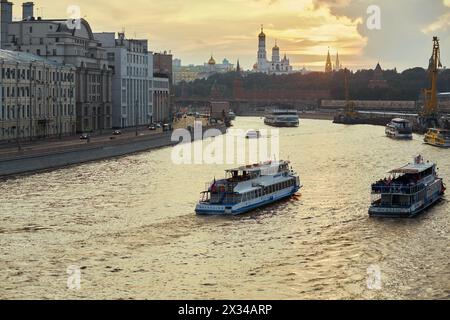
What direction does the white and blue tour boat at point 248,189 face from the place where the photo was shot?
facing away from the viewer and to the right of the viewer
